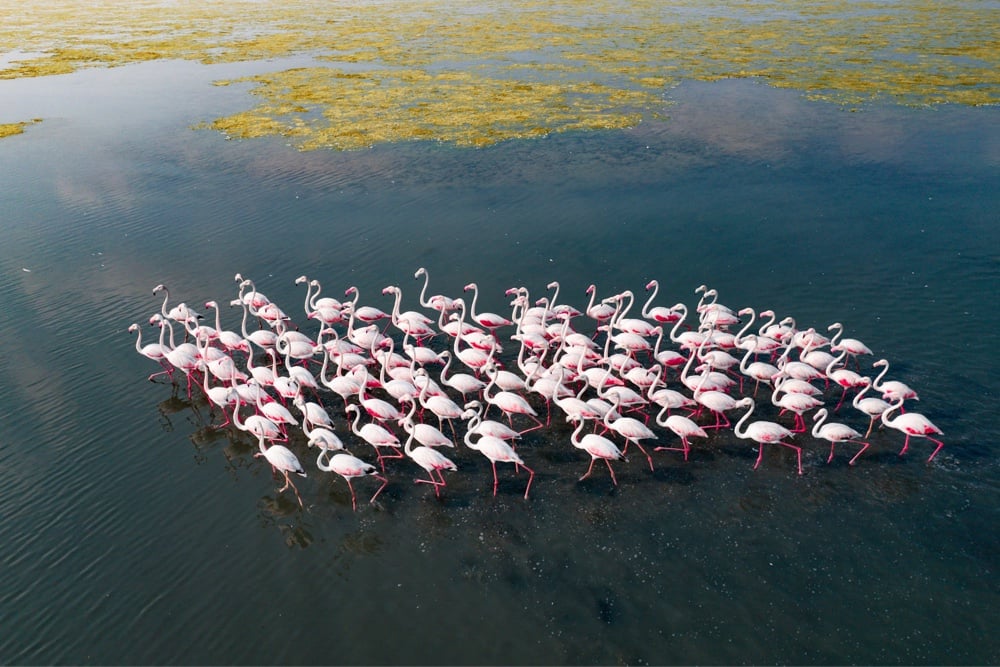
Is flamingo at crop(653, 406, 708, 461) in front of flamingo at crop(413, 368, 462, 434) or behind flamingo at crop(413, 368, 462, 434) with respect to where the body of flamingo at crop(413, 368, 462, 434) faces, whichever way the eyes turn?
behind

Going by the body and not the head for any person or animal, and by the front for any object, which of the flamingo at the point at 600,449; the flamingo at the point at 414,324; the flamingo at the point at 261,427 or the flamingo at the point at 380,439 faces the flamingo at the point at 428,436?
the flamingo at the point at 600,449

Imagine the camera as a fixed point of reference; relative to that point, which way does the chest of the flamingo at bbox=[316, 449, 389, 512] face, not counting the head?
to the viewer's left

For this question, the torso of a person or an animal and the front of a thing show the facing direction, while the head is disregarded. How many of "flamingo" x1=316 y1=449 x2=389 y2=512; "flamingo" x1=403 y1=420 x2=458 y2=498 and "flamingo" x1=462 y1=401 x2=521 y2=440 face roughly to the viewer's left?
3

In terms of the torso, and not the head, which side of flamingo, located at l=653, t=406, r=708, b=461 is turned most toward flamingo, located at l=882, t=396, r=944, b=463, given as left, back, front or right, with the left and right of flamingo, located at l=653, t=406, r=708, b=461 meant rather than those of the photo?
back

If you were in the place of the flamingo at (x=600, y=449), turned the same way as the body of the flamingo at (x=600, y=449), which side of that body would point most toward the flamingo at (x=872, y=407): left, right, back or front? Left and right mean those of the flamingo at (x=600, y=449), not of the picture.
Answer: back

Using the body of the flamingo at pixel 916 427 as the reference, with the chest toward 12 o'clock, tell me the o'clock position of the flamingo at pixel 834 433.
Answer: the flamingo at pixel 834 433 is roughly at 11 o'clock from the flamingo at pixel 916 427.

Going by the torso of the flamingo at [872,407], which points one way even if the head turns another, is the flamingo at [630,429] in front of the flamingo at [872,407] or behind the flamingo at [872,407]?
in front

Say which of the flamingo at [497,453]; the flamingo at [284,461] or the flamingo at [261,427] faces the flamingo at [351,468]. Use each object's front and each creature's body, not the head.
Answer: the flamingo at [497,453]

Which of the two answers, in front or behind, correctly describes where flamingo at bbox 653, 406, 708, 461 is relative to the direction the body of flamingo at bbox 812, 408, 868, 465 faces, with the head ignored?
in front

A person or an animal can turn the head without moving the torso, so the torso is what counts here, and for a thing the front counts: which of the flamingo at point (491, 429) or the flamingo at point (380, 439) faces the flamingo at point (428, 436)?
the flamingo at point (491, 429)

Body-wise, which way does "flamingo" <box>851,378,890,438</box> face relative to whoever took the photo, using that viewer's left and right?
facing to the left of the viewer

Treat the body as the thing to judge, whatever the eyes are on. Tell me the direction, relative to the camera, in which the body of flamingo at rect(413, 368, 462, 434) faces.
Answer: to the viewer's left

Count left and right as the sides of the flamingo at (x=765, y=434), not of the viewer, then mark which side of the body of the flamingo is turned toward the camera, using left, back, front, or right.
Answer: left

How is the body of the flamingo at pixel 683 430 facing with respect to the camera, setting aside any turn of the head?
to the viewer's left

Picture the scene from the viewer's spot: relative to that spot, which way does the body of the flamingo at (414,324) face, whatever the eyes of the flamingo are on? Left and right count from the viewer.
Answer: facing to the left of the viewer

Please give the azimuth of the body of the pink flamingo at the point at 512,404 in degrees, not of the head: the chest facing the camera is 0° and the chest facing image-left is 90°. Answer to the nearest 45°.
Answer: approximately 90°

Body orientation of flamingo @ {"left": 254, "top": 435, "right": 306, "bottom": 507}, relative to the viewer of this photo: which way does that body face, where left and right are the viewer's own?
facing to the left of the viewer

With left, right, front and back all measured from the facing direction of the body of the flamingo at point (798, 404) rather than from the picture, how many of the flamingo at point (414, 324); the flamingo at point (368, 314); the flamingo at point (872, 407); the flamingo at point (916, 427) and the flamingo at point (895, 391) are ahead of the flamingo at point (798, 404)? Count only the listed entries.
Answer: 2

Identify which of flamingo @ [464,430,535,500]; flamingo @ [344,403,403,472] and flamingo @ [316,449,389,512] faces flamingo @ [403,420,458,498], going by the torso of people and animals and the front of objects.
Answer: flamingo @ [464,430,535,500]
